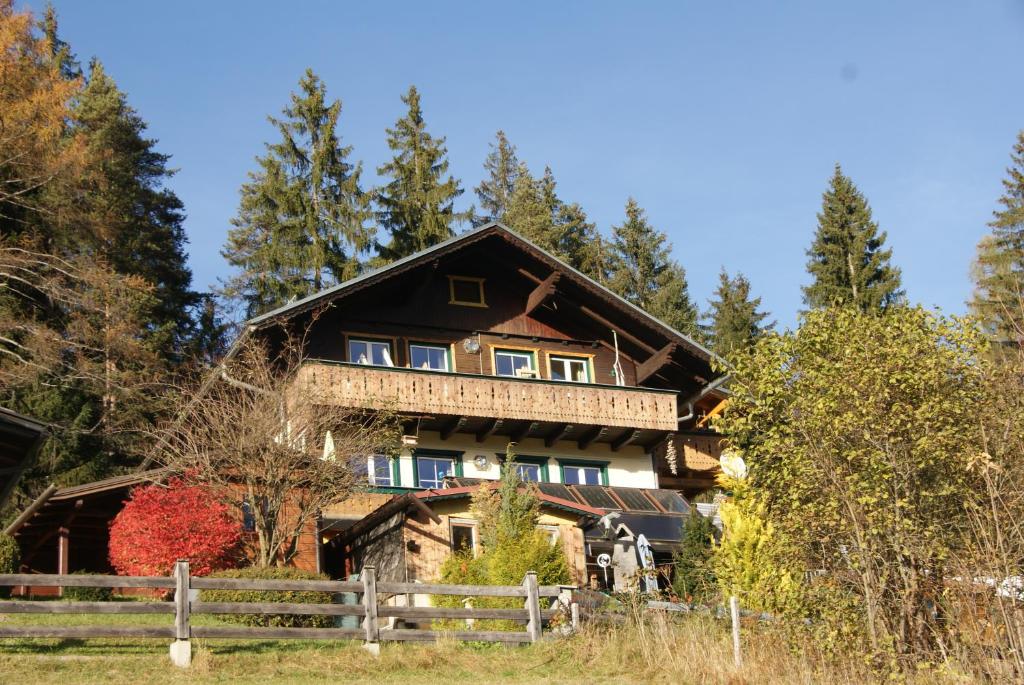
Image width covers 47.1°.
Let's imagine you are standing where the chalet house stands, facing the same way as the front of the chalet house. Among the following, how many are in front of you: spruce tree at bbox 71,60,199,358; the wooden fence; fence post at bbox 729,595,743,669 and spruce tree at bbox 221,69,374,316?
2

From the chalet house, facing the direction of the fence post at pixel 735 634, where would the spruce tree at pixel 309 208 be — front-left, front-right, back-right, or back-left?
back-right

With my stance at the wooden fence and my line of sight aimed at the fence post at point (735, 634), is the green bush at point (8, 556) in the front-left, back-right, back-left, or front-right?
back-left

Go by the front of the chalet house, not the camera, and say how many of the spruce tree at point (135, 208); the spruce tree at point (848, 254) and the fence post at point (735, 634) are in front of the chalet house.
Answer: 1

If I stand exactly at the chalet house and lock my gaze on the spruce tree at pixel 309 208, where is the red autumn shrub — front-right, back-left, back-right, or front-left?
back-left

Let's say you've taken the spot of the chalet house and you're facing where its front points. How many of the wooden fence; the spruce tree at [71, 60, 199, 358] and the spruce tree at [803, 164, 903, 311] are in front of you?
1

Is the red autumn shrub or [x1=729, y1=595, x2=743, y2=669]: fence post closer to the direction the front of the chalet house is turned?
the fence post

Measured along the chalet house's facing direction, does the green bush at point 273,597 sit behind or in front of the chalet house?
in front

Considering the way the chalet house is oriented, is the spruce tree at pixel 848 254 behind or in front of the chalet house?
behind

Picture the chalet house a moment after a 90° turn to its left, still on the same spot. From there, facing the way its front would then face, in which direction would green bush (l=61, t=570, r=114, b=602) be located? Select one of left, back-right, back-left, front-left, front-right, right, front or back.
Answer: back-right

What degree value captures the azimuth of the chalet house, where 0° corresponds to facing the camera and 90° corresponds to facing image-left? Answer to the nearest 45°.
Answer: approximately 0°

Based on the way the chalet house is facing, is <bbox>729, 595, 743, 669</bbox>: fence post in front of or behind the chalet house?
in front

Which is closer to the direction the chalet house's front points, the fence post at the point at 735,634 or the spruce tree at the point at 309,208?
the fence post

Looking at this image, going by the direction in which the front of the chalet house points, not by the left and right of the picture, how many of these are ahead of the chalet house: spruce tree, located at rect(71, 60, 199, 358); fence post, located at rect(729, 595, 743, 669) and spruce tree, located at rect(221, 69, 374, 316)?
1

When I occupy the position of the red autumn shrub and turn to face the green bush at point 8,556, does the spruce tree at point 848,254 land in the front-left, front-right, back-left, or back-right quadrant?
back-right

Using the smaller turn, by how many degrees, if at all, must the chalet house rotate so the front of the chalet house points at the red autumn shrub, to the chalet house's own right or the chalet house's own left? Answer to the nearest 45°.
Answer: approximately 45° to the chalet house's own right

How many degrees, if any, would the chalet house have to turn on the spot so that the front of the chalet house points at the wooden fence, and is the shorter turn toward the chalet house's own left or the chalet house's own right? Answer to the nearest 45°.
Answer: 0° — it already faces it

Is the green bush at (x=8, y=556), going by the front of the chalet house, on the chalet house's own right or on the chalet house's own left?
on the chalet house's own right

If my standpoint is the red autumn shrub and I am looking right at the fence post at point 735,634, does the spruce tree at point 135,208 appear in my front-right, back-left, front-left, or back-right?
back-left

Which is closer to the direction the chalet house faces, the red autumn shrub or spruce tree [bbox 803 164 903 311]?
the red autumn shrub
